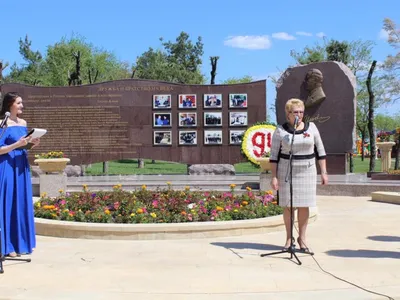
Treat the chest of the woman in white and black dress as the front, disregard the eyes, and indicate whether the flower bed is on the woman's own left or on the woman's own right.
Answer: on the woman's own right

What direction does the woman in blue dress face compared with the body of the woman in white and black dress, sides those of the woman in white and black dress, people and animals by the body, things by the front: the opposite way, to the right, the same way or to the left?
to the left

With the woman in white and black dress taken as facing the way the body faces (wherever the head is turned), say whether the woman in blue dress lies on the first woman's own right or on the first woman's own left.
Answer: on the first woman's own right

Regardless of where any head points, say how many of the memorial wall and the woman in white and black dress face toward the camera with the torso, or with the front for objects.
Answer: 2

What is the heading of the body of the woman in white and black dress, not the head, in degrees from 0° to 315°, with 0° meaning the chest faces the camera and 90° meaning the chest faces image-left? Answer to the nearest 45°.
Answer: approximately 0°

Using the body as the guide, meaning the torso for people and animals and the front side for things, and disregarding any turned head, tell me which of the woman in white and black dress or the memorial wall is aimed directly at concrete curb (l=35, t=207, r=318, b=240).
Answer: the memorial wall

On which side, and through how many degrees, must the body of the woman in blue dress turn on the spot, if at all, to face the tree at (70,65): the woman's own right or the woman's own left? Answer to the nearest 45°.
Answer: approximately 135° to the woman's own left

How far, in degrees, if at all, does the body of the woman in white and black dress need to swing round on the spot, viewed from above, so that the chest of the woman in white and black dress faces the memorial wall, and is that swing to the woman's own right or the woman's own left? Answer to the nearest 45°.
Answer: approximately 135° to the woman's own right

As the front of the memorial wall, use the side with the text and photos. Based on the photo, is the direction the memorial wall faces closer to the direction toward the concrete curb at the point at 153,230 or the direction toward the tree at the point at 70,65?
the concrete curb
